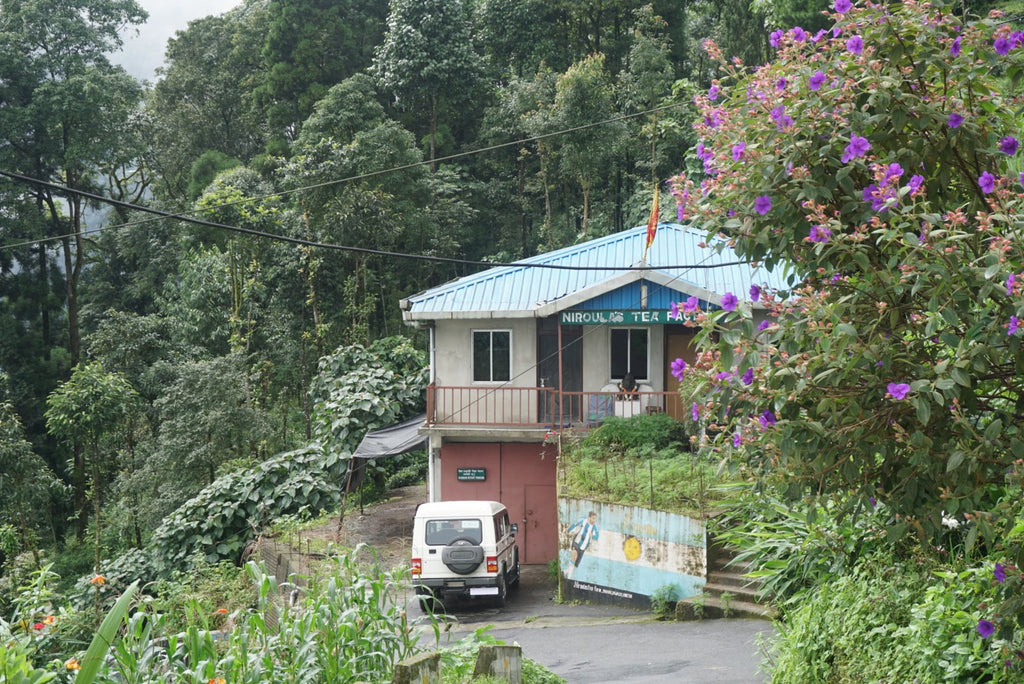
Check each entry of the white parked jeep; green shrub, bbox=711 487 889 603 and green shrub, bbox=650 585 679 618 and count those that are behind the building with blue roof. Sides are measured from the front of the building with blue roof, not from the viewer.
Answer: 0

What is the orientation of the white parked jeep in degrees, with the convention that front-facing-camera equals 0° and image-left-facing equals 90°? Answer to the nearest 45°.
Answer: approximately 180°

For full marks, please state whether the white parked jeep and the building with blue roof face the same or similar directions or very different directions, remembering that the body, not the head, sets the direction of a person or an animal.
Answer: very different directions

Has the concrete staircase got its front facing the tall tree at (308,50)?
no

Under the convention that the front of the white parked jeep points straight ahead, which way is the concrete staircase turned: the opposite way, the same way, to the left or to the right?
the opposite way

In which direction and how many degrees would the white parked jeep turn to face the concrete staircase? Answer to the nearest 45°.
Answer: approximately 135° to its right

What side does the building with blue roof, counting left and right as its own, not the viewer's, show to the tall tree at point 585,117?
back

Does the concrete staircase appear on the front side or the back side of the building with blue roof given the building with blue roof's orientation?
on the front side

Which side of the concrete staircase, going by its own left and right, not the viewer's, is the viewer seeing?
front

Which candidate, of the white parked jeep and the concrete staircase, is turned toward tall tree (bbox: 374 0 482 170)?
the white parked jeep

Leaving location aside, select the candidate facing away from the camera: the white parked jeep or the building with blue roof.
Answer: the white parked jeep

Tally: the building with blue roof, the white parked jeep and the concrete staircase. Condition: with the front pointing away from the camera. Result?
1

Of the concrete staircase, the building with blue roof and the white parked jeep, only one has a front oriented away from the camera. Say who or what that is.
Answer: the white parked jeep

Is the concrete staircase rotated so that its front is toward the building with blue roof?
no

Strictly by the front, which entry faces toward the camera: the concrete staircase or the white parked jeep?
the concrete staircase

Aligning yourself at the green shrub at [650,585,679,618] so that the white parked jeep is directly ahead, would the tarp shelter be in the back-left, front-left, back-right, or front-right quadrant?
front-right

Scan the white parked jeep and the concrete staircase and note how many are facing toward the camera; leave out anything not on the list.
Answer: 1

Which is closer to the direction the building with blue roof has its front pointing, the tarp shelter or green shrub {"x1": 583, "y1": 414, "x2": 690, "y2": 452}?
the green shrub

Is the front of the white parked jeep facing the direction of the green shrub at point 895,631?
no

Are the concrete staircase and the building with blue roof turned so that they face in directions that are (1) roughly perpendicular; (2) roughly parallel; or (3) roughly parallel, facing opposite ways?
roughly parallel

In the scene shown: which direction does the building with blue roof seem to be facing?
toward the camera
